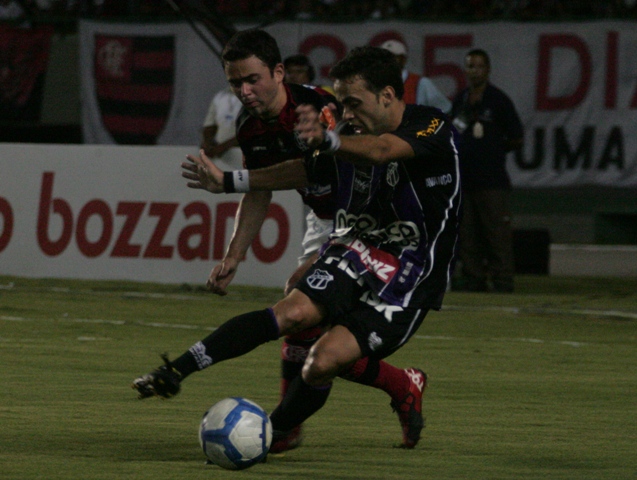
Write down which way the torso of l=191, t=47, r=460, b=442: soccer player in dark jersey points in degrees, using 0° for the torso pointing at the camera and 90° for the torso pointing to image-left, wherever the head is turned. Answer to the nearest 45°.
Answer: approximately 45°

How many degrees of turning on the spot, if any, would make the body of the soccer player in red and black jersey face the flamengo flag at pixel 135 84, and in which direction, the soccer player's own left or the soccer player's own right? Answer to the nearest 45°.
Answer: approximately 135° to the soccer player's own right

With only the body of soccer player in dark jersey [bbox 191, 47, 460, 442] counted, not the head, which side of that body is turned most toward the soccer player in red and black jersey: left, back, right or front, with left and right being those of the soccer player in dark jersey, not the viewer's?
right

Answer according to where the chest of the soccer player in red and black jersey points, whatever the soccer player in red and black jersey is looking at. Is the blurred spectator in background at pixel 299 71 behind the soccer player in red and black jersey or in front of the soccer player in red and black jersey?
behind

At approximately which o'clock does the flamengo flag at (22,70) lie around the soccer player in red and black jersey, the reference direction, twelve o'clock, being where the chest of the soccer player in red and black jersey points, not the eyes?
The flamengo flag is roughly at 4 o'clock from the soccer player in red and black jersey.

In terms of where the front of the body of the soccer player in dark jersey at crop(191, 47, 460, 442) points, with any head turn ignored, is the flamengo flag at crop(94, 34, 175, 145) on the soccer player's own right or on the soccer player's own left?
on the soccer player's own right

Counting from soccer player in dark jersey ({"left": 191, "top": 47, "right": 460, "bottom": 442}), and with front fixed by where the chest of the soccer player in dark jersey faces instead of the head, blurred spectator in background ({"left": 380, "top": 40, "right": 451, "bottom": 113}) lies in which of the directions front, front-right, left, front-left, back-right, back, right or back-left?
back-right

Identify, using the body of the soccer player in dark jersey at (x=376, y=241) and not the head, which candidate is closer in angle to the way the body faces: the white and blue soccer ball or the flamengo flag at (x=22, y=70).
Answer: the white and blue soccer ball
